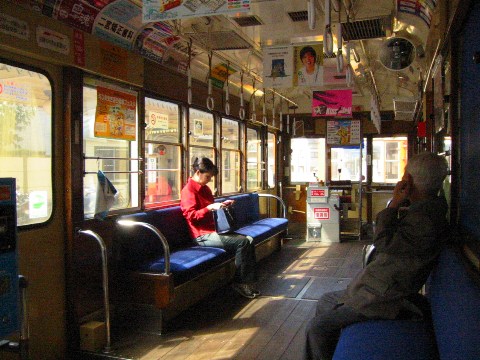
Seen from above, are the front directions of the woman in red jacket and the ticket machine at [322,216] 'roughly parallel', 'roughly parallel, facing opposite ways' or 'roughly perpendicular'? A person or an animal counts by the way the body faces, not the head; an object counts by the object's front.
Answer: roughly perpendicular

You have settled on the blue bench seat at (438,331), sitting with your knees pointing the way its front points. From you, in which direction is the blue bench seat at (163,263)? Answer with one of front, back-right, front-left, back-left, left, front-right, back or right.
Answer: front-right

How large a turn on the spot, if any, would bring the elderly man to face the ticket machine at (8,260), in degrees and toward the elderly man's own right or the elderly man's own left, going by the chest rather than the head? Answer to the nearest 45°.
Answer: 0° — they already face it

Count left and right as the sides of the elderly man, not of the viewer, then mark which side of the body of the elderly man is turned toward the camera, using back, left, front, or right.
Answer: left

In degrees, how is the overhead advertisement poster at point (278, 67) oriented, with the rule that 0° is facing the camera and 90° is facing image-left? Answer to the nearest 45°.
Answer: approximately 0°

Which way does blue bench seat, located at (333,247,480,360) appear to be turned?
to the viewer's left

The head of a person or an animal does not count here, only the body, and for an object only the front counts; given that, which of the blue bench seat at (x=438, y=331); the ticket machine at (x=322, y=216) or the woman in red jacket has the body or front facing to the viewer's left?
the blue bench seat

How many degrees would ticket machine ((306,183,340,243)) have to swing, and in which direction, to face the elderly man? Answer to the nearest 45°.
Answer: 0° — it already faces them

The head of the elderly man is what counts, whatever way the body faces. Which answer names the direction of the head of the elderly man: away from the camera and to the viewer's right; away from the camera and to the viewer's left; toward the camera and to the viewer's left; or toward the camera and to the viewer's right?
away from the camera and to the viewer's left

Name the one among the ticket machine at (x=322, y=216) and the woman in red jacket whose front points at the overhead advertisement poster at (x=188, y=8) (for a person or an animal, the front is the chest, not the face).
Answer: the ticket machine
